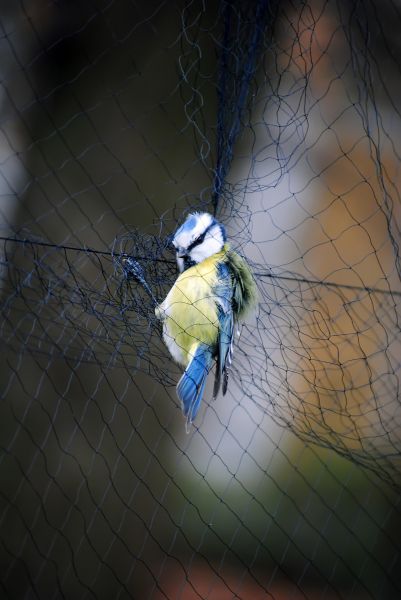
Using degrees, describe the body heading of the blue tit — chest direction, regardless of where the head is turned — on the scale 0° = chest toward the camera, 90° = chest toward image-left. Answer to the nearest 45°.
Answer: approximately 45°
